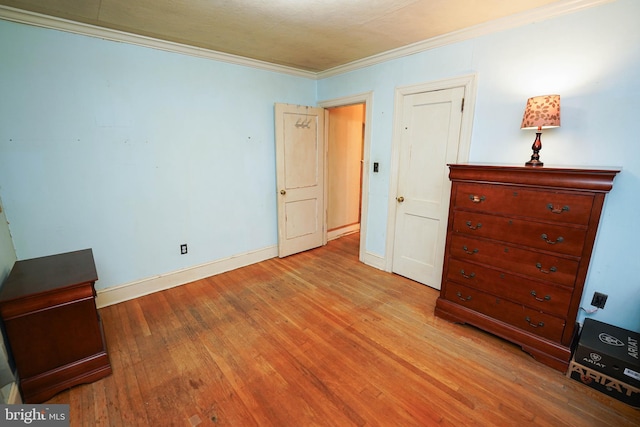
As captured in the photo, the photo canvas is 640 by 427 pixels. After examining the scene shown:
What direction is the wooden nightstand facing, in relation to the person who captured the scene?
facing to the right of the viewer
